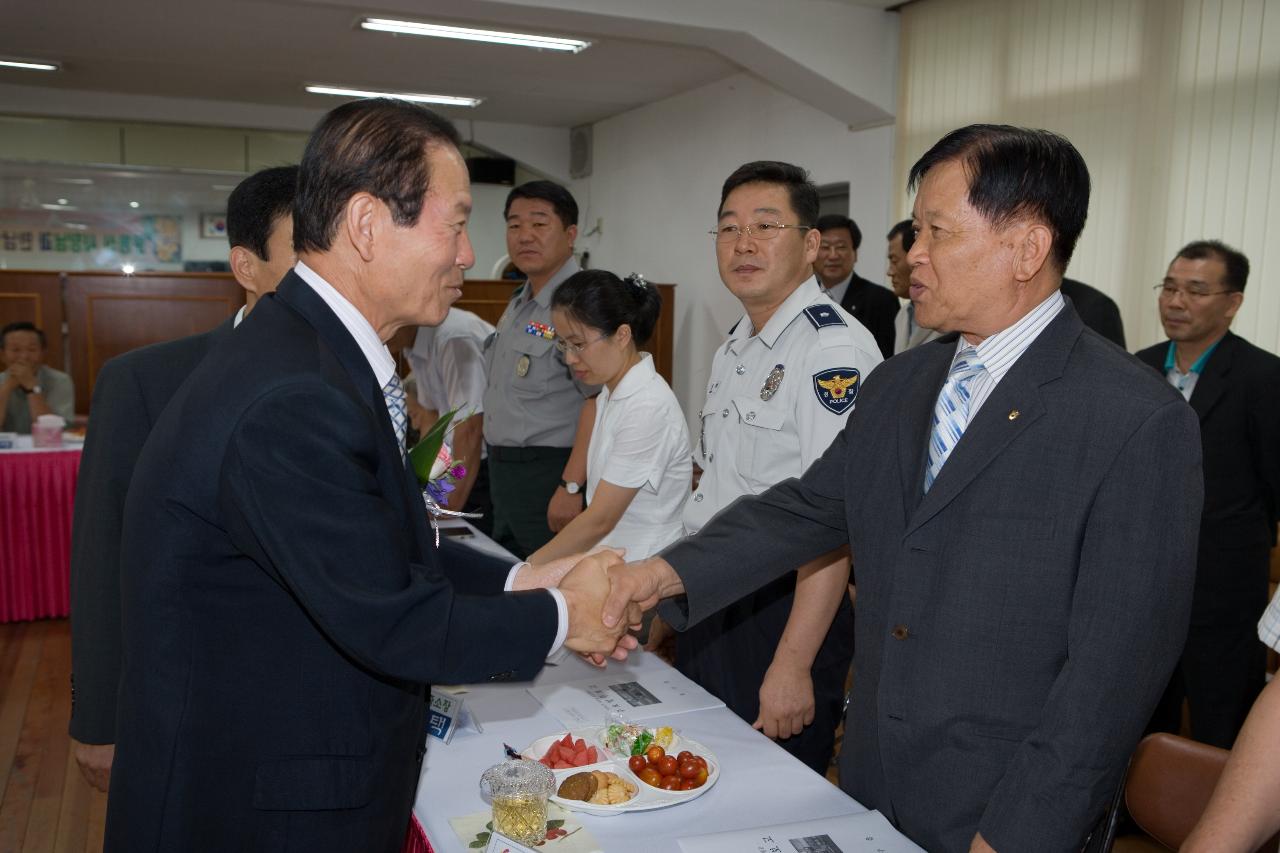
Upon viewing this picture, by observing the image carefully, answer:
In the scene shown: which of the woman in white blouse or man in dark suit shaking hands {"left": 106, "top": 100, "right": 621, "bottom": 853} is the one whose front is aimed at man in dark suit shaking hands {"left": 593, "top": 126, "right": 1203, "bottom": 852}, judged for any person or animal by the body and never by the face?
man in dark suit shaking hands {"left": 106, "top": 100, "right": 621, "bottom": 853}

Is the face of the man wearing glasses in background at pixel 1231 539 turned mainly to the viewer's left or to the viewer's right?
to the viewer's left

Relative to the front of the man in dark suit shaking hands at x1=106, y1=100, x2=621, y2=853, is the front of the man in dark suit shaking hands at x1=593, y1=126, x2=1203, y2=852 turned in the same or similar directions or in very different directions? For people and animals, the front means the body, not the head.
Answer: very different directions

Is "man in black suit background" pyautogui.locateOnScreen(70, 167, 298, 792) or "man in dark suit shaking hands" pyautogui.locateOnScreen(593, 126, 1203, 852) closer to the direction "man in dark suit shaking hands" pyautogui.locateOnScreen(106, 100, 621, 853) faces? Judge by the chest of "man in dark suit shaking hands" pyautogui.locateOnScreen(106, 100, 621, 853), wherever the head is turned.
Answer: the man in dark suit shaking hands

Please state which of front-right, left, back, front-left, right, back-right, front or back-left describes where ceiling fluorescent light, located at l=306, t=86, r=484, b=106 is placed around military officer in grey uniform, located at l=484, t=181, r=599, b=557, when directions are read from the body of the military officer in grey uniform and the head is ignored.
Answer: back-right

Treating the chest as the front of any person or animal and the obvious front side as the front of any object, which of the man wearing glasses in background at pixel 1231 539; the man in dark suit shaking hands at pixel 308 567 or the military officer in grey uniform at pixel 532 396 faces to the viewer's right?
the man in dark suit shaking hands

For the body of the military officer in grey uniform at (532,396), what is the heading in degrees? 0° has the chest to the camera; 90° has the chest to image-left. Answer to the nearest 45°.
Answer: approximately 45°

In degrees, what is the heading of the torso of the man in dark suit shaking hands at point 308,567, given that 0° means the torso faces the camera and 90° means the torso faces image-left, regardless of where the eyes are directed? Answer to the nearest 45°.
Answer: approximately 270°

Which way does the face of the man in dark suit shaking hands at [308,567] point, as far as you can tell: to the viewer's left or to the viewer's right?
to the viewer's right

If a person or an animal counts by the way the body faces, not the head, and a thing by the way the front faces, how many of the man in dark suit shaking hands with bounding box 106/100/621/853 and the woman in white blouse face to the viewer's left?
1

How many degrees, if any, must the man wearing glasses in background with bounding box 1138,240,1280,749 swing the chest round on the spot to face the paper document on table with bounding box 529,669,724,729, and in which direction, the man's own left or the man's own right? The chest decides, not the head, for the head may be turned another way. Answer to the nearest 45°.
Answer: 0° — they already face it

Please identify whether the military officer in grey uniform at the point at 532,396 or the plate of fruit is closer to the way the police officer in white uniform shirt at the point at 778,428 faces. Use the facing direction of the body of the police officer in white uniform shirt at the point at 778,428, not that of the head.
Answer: the plate of fruit
